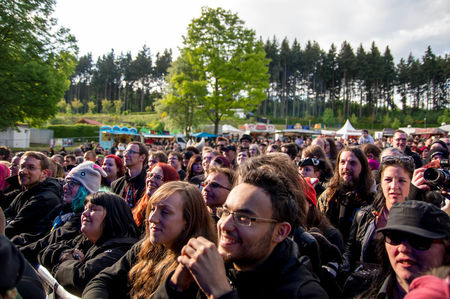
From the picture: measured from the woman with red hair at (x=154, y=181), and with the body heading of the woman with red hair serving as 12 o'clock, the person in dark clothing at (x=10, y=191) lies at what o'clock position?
The person in dark clothing is roughly at 3 o'clock from the woman with red hair.

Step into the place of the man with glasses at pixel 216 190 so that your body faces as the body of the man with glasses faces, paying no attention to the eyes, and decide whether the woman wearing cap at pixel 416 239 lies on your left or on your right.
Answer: on your left

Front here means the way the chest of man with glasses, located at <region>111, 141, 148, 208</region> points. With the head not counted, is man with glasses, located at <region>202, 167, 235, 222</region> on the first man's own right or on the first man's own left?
on the first man's own left

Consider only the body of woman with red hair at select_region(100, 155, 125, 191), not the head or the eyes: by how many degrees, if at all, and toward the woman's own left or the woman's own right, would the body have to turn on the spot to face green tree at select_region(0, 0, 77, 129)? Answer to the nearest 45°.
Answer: approximately 135° to the woman's own right

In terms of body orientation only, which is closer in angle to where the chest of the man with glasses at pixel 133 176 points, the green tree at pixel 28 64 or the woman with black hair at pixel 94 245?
the woman with black hair

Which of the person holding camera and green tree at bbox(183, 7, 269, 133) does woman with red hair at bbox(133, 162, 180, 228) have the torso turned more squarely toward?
the person holding camera

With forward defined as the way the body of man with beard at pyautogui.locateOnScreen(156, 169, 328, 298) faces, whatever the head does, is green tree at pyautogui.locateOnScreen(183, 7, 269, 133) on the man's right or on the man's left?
on the man's right

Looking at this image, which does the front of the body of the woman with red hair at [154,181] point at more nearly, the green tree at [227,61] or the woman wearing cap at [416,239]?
the woman wearing cap

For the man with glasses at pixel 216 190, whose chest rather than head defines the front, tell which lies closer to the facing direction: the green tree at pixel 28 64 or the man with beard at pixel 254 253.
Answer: the man with beard
